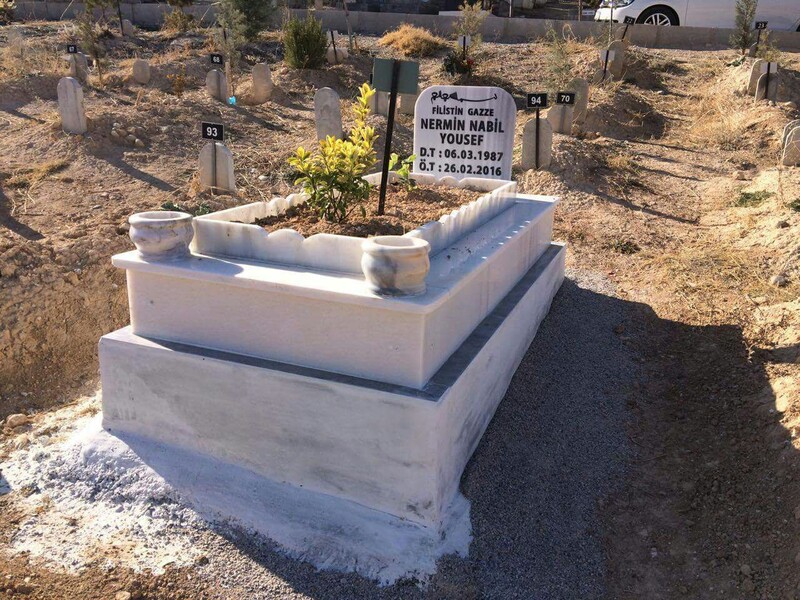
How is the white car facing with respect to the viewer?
to the viewer's left

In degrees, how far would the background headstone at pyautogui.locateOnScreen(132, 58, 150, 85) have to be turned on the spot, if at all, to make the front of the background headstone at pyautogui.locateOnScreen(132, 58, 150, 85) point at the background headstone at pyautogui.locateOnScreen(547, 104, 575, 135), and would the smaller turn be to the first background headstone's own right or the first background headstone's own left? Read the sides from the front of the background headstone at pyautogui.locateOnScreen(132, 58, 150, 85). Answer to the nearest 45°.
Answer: approximately 45° to the first background headstone's own left

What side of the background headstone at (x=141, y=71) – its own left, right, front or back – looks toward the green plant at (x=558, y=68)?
left

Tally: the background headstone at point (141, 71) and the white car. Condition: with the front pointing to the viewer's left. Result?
1

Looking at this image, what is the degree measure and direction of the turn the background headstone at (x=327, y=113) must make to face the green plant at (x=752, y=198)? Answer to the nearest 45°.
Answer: approximately 45° to its left

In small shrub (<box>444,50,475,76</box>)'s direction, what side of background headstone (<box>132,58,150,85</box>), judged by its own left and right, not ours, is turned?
left

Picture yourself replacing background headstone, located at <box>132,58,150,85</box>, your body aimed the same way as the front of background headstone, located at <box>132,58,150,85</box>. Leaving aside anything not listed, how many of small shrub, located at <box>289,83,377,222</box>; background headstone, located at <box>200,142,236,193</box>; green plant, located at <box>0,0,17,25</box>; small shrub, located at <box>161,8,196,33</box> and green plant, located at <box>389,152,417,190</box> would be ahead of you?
3

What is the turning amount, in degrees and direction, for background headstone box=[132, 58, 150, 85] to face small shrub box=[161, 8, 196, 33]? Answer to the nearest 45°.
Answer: approximately 180°

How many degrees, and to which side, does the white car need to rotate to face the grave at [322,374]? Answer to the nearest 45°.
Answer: approximately 90° to its left

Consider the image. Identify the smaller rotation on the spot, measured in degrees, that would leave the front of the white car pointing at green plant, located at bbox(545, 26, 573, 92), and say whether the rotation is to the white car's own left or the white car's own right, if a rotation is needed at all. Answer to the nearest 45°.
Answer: approximately 90° to the white car's own left

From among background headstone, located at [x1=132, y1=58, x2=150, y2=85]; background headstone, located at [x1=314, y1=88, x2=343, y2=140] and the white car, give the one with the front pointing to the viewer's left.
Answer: the white car

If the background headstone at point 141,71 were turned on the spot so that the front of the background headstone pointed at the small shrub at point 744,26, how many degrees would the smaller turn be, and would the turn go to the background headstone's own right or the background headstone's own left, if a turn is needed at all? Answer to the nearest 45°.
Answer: approximately 90° to the background headstone's own left
